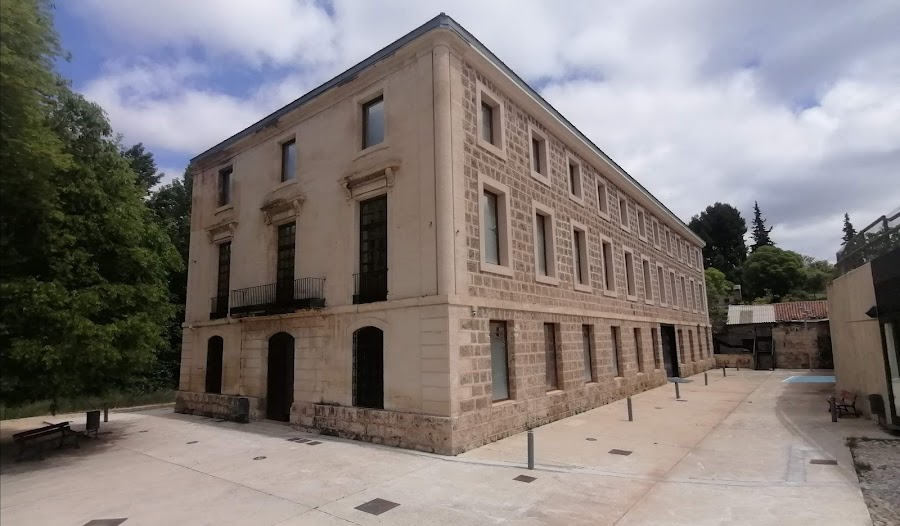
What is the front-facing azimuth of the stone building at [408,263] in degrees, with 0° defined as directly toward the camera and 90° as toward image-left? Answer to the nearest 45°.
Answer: approximately 45°

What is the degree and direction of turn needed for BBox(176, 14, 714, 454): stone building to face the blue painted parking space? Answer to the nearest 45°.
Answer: approximately 180°

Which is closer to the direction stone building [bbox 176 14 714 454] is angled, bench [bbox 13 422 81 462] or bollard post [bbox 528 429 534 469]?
the bench

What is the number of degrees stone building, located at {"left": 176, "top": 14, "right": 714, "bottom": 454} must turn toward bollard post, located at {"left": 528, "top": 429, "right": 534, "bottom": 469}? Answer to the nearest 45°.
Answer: approximately 90° to its left

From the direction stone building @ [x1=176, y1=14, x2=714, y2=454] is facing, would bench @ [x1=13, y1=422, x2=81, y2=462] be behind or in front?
in front

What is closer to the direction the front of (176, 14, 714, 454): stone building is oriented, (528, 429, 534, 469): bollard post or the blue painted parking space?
the bollard post

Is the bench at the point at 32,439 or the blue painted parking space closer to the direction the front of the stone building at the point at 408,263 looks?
the bench
